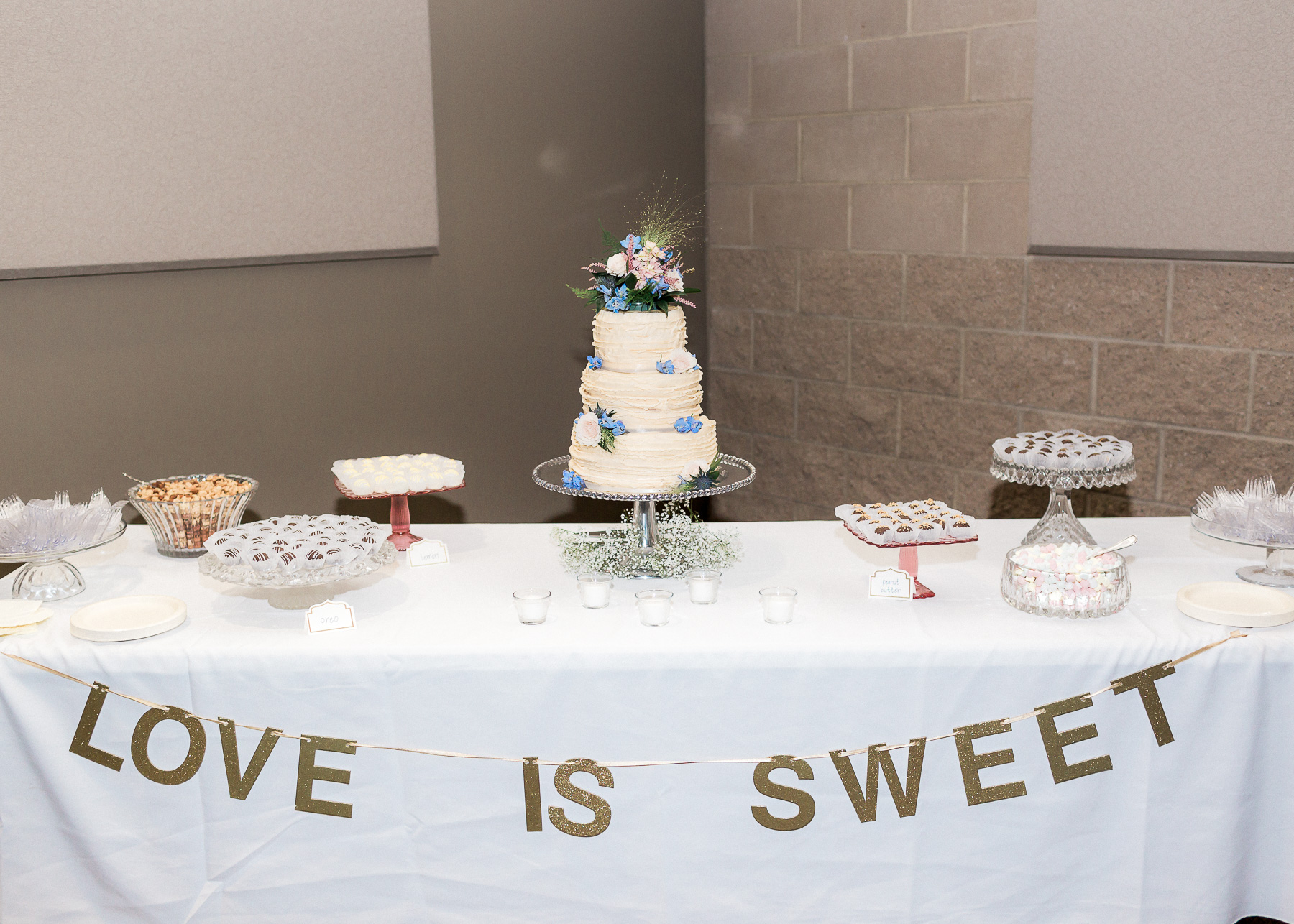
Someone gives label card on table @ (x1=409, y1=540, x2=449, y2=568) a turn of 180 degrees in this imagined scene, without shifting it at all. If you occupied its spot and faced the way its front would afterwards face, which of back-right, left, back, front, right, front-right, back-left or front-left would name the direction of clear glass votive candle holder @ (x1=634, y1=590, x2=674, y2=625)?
back-right

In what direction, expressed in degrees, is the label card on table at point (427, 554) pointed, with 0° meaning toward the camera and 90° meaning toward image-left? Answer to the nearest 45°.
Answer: approximately 0°

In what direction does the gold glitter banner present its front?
toward the camera

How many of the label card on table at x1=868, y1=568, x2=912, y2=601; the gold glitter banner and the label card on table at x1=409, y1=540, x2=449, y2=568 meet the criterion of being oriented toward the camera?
3

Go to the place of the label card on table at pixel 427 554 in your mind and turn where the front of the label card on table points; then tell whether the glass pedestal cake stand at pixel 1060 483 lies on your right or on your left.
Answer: on your left

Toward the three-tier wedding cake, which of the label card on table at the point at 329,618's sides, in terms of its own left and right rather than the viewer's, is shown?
left

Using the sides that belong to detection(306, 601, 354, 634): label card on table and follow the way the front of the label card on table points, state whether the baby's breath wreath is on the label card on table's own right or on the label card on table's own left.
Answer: on the label card on table's own left

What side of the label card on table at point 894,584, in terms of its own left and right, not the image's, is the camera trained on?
front

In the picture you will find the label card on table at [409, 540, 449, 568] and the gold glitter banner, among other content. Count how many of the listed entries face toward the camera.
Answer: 2

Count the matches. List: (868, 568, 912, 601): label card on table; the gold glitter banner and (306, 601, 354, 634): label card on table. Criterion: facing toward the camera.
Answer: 3

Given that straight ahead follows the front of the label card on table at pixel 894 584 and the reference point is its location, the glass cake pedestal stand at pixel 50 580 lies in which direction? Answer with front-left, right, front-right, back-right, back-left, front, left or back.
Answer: right

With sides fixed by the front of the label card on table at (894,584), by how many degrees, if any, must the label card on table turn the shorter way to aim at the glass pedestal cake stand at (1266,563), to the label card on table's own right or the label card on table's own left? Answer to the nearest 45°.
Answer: approximately 90° to the label card on table's own left
